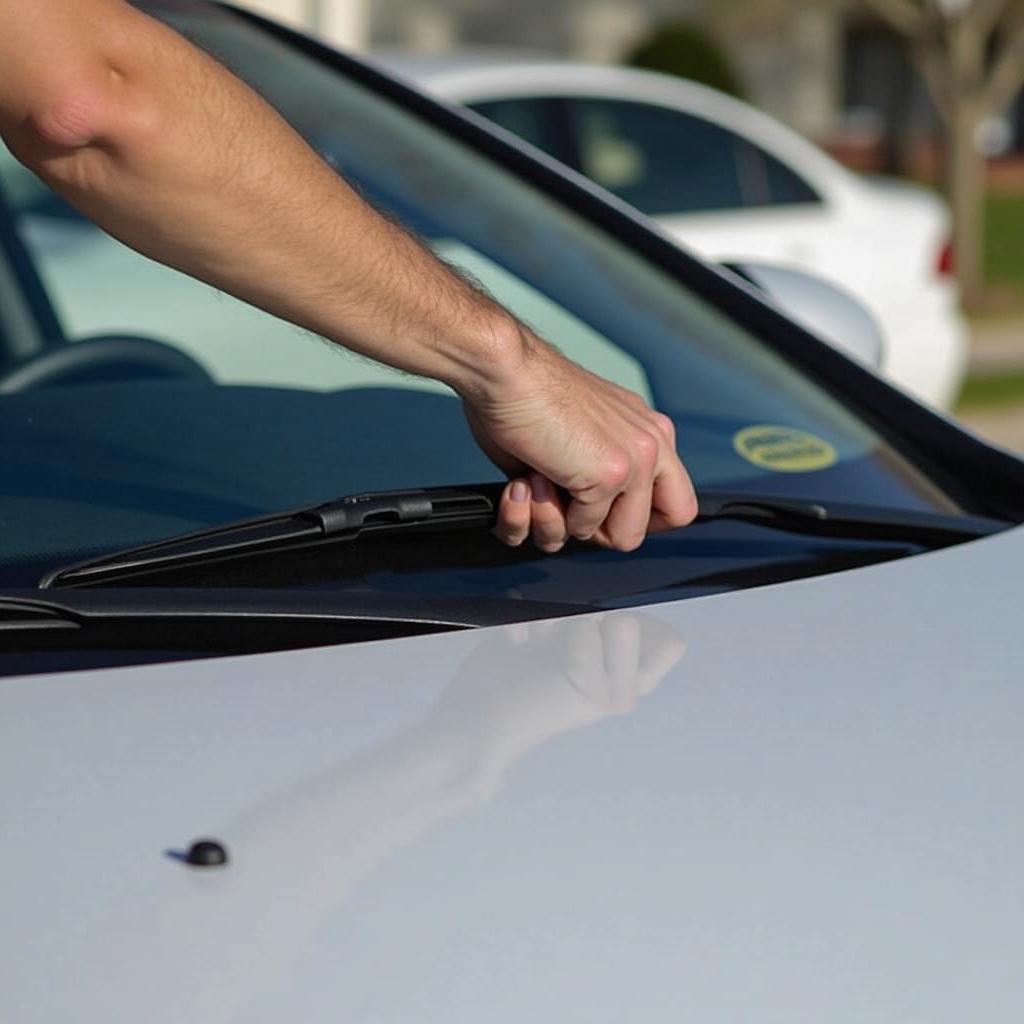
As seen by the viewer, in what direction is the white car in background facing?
to the viewer's left
